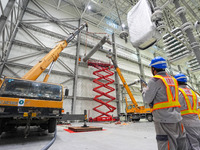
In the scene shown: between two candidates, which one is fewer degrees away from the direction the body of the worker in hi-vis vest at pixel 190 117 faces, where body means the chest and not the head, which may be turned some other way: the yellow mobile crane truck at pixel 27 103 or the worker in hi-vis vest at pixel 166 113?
the yellow mobile crane truck

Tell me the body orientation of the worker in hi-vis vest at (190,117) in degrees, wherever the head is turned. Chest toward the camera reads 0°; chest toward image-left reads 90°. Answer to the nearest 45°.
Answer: approximately 135°

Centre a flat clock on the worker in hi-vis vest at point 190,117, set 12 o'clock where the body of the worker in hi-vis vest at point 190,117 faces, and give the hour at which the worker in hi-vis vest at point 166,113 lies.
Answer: the worker in hi-vis vest at point 166,113 is roughly at 8 o'clock from the worker in hi-vis vest at point 190,117.

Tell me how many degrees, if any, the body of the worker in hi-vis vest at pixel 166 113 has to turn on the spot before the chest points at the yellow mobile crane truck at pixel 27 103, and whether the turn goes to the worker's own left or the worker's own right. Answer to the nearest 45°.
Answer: approximately 45° to the worker's own left

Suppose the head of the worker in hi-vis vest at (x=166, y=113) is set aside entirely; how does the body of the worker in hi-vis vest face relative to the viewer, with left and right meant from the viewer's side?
facing away from the viewer and to the left of the viewer

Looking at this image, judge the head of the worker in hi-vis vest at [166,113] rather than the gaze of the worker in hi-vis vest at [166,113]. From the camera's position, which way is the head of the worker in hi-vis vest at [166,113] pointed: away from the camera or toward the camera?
away from the camera
